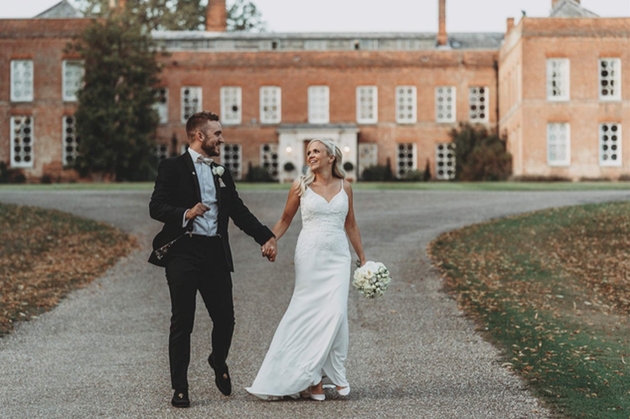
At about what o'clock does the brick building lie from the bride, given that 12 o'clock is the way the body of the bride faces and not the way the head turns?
The brick building is roughly at 6 o'clock from the bride.

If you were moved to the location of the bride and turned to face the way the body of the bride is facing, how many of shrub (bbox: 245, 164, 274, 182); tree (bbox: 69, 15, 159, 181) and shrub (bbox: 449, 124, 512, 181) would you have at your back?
3

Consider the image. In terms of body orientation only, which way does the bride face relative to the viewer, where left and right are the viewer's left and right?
facing the viewer

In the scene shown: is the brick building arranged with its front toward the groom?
yes

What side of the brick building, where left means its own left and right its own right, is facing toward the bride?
front

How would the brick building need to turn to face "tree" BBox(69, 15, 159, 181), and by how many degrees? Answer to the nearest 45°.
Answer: approximately 45° to its right

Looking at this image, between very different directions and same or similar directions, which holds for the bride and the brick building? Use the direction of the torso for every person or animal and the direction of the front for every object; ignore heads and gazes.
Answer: same or similar directions

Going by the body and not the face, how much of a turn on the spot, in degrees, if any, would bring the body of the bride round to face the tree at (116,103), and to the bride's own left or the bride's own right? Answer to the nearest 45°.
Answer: approximately 180°

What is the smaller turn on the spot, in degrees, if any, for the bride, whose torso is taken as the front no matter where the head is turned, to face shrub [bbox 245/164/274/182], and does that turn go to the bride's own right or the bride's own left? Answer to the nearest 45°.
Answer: approximately 180°
